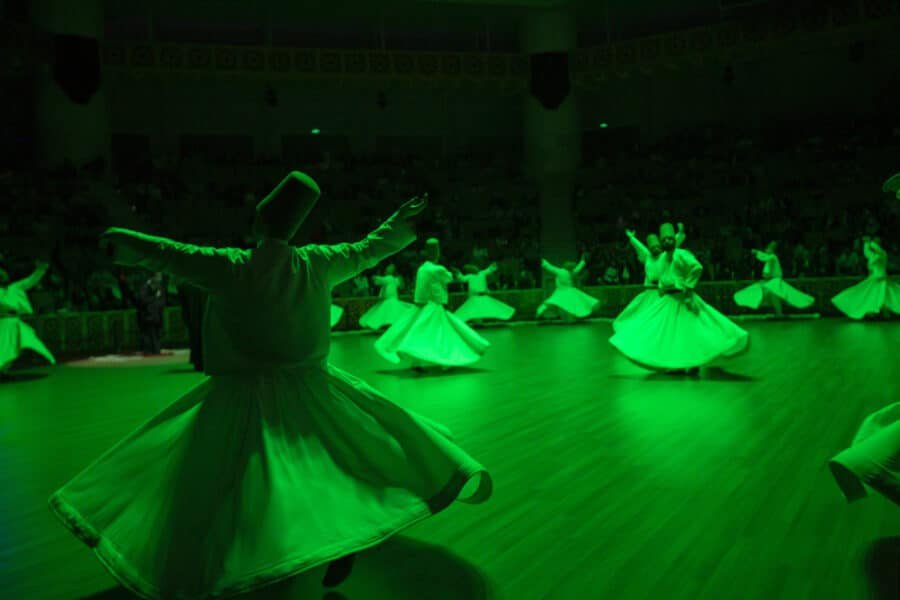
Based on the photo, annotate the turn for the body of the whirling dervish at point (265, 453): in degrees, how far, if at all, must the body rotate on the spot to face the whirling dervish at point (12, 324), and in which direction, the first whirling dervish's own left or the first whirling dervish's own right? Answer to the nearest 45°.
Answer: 0° — they already face them

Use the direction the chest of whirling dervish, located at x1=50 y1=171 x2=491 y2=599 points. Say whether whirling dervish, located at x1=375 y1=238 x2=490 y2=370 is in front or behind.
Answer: in front

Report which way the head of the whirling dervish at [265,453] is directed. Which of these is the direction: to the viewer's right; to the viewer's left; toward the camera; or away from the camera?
away from the camera

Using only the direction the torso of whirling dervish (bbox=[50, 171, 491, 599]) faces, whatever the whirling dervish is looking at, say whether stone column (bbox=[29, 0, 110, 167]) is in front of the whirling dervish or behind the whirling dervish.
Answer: in front

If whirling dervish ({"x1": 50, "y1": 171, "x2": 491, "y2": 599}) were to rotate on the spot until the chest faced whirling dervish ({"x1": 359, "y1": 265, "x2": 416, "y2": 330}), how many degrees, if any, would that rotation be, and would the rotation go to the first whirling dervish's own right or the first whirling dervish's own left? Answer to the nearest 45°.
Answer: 0° — they already face them

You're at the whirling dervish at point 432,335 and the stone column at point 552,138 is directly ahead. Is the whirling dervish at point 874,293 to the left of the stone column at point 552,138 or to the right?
right

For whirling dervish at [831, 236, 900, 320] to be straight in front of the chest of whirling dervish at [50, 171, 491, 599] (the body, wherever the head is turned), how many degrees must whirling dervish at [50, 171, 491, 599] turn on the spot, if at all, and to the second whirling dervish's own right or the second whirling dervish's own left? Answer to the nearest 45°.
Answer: approximately 45° to the second whirling dervish's own right

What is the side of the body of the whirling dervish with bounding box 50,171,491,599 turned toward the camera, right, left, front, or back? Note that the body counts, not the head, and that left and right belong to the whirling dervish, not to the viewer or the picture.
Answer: back

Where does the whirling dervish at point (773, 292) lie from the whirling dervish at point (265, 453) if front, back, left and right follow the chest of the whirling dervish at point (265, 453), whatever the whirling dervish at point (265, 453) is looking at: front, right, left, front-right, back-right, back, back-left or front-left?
front-right
